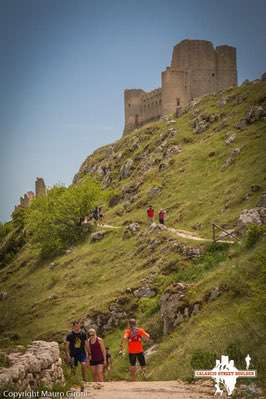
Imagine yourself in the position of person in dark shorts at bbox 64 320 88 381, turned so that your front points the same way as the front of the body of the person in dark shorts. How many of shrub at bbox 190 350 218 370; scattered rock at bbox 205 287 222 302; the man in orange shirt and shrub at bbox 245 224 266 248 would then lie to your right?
0

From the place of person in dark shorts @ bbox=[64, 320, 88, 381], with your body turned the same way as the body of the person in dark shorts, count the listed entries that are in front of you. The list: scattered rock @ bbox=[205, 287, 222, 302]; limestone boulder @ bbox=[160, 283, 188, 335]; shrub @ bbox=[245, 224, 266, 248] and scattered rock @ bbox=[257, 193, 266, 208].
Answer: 0

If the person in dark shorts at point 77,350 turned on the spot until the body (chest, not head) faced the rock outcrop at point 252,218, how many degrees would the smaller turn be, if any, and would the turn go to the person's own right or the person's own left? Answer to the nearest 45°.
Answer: approximately 135° to the person's own left

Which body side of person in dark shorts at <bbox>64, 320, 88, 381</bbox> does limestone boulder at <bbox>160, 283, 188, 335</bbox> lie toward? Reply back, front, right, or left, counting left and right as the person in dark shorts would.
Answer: back

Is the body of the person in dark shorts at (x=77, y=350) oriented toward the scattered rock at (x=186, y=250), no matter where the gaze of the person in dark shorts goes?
no

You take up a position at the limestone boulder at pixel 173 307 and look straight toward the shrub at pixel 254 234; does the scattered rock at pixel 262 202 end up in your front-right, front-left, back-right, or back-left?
front-left

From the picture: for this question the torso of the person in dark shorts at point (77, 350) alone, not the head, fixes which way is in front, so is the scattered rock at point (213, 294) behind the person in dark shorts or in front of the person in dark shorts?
behind

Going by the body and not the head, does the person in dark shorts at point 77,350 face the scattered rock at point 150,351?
no

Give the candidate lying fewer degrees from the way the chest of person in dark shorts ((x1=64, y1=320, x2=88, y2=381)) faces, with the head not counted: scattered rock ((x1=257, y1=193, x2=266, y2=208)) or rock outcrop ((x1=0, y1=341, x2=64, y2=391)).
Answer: the rock outcrop

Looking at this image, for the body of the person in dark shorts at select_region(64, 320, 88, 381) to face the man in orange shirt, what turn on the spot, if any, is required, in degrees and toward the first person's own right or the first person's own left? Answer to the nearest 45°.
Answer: approximately 90° to the first person's own left

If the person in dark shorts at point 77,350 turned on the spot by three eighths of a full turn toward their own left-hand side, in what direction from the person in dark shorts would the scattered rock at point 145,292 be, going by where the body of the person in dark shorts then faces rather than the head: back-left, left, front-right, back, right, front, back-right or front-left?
front-left

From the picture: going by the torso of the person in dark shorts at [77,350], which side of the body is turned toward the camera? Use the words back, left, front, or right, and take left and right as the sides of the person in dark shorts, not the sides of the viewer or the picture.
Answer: front

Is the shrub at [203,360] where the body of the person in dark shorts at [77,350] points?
no

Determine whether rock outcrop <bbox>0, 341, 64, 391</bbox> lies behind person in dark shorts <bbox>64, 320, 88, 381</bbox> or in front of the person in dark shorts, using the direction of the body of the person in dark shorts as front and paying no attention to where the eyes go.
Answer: in front

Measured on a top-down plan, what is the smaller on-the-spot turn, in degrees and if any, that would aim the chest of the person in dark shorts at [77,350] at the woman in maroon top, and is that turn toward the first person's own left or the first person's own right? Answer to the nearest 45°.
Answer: approximately 45° to the first person's own left

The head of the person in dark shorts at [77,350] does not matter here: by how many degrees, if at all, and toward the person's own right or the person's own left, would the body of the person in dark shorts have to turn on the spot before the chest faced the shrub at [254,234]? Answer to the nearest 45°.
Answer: approximately 135° to the person's own left
